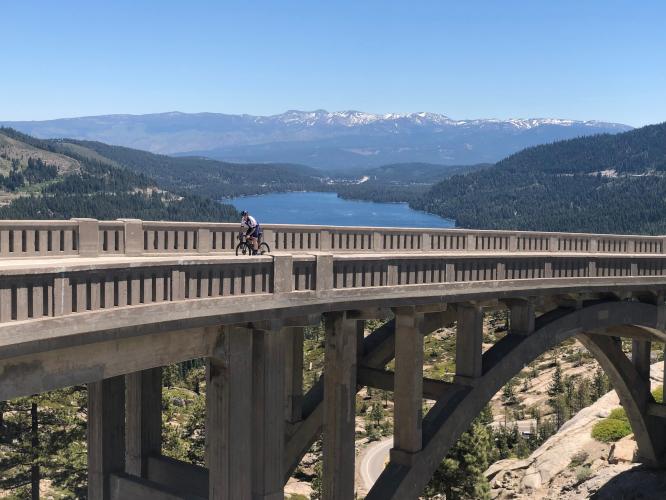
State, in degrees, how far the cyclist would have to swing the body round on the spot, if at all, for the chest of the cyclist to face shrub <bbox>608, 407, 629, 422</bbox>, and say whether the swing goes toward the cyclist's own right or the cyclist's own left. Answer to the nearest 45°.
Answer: approximately 135° to the cyclist's own right

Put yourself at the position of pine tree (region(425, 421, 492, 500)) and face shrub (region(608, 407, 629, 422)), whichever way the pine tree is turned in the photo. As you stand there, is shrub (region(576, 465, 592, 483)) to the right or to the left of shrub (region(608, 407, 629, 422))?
right

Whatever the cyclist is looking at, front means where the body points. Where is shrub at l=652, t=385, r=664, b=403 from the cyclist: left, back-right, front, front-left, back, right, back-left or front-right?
back-right

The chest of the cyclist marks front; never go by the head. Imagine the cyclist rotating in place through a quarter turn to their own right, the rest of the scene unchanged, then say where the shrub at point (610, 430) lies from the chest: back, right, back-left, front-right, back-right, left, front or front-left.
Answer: front-right

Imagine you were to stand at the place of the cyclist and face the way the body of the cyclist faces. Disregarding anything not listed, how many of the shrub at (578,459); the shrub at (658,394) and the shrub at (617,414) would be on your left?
0

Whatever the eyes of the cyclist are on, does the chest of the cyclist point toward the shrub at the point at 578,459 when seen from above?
no

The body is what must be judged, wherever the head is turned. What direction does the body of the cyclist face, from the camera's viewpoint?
to the viewer's left
